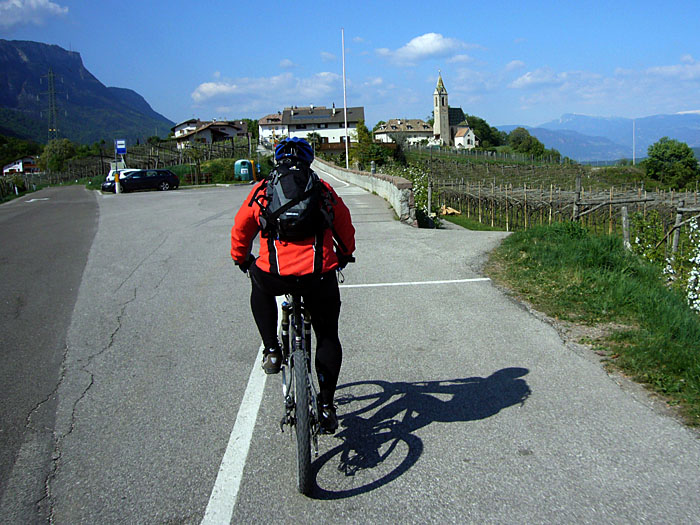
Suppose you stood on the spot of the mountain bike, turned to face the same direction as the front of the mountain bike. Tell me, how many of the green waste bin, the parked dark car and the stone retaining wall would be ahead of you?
3

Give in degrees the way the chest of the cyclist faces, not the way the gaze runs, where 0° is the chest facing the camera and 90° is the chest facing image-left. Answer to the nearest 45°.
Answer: approximately 180°

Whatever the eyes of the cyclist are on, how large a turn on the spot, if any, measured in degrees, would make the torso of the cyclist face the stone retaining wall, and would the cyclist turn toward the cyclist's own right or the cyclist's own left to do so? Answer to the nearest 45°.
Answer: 0° — they already face it

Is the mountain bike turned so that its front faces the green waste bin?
yes

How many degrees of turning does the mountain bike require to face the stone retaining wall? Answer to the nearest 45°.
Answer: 0° — it already faces it

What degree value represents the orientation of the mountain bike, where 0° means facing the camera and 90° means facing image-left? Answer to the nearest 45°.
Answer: approximately 180°

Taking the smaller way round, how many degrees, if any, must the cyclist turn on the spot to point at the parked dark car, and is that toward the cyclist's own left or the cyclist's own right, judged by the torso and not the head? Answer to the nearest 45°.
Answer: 0° — they already face it

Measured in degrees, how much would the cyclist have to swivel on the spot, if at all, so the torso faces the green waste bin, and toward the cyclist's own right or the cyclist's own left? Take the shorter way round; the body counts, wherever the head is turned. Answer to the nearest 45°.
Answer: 0° — they already face it
